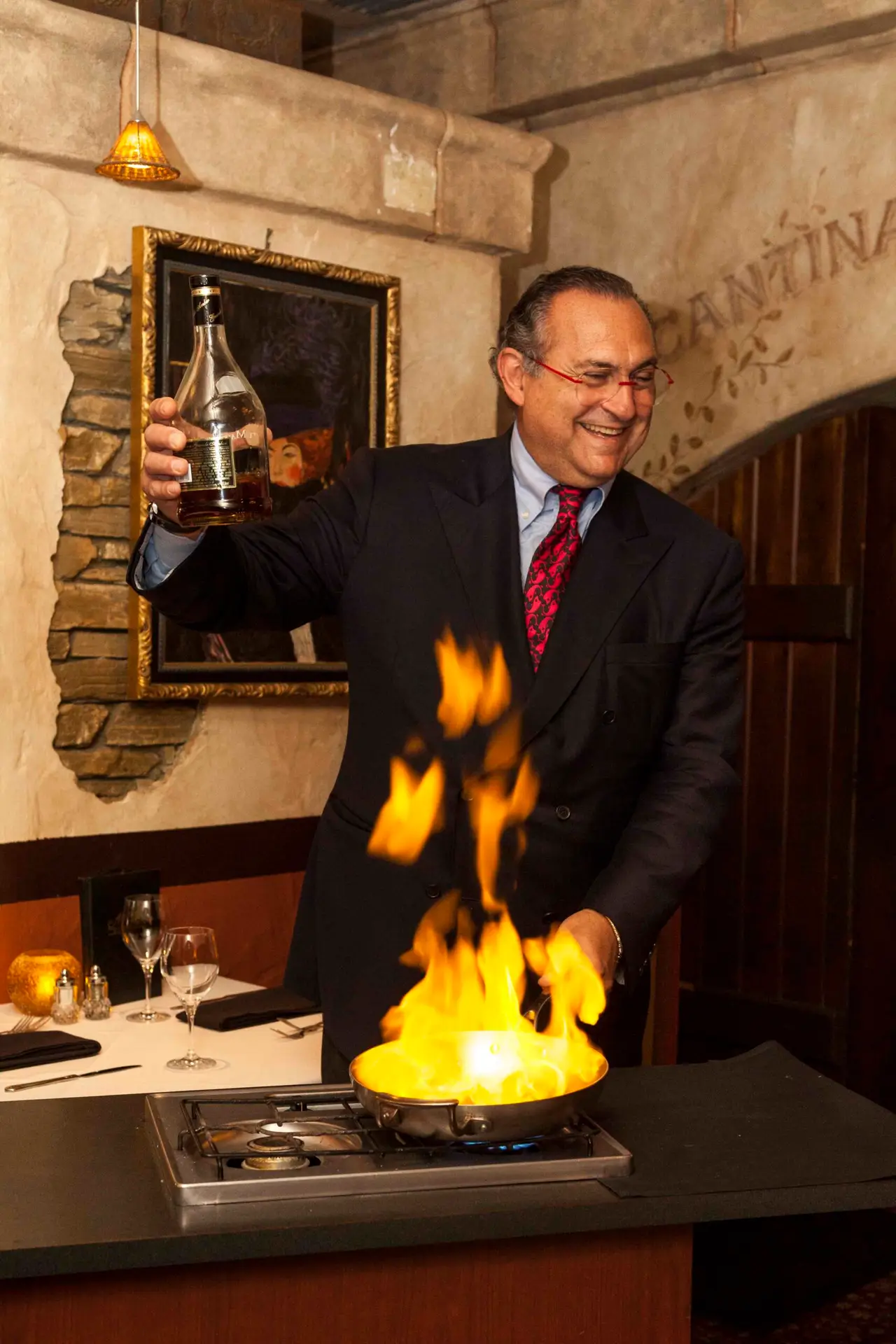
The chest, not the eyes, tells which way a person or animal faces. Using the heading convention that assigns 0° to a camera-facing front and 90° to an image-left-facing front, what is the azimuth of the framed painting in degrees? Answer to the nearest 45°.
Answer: approximately 315°

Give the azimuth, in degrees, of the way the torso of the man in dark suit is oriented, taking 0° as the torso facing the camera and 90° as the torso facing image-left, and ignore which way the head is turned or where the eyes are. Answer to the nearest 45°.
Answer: approximately 0°

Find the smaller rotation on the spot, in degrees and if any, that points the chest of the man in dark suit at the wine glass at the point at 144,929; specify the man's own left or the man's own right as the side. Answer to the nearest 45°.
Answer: approximately 135° to the man's own right
